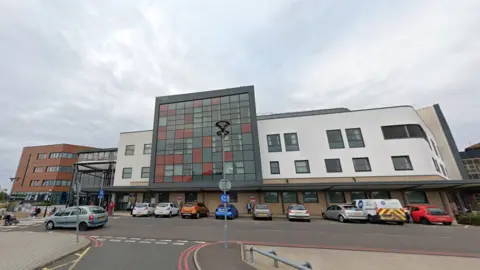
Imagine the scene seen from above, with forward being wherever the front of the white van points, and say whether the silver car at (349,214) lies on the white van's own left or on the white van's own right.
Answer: on the white van's own left

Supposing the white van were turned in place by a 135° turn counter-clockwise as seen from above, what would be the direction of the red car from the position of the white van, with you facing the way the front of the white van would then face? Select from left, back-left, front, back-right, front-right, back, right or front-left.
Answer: back-left

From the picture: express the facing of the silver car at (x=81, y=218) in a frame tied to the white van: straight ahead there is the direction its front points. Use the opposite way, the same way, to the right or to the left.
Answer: to the left

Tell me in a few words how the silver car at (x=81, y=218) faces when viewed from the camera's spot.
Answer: facing away from the viewer and to the left of the viewer

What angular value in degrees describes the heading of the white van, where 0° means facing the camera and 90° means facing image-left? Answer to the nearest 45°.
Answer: approximately 135°
